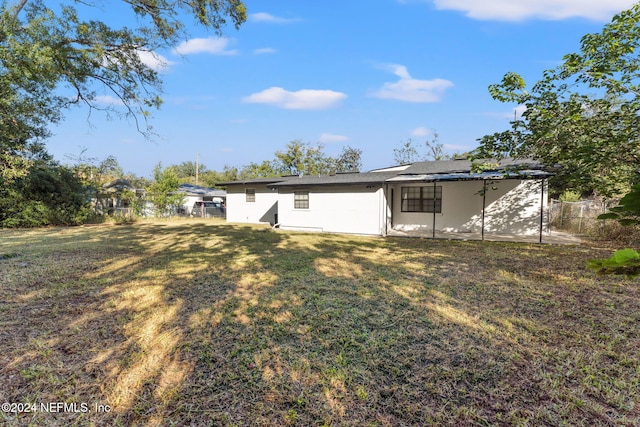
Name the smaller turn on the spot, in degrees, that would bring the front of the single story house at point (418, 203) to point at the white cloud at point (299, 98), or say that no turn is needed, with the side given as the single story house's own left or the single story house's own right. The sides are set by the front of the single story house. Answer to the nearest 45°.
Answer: approximately 45° to the single story house's own left

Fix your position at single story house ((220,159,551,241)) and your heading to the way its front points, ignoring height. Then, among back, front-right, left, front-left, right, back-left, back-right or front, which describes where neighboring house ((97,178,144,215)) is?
left

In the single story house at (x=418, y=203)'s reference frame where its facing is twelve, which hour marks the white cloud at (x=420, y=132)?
The white cloud is roughly at 12 o'clock from the single story house.

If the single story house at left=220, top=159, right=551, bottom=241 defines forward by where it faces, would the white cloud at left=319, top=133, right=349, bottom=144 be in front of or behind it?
in front

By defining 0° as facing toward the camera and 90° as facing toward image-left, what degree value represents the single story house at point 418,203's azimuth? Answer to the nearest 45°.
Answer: approximately 180°
